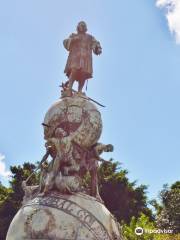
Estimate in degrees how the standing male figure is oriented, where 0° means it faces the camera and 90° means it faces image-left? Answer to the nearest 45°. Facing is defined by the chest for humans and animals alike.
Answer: approximately 0°

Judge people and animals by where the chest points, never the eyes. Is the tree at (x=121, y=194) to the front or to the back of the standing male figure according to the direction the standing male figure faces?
to the back
